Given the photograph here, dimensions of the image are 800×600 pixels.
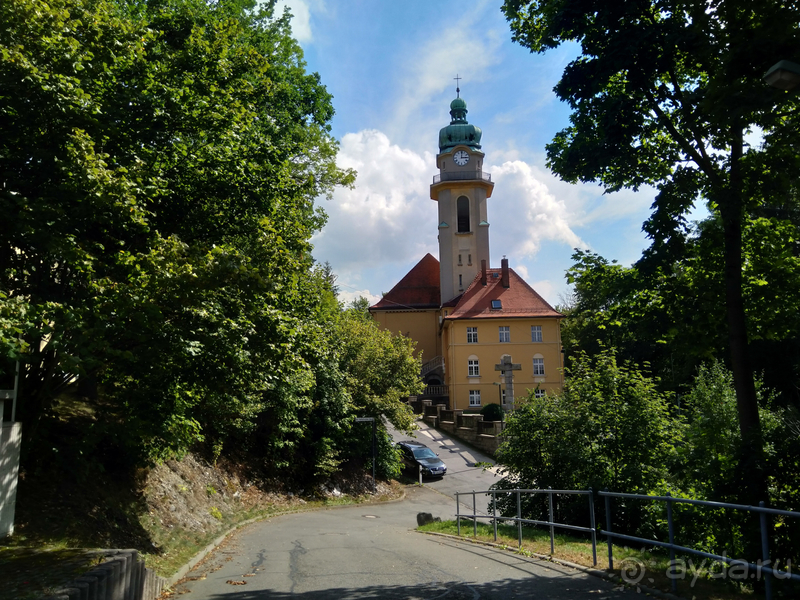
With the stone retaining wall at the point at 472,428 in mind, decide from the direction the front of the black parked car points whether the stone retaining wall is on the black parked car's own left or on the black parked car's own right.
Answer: on the black parked car's own left

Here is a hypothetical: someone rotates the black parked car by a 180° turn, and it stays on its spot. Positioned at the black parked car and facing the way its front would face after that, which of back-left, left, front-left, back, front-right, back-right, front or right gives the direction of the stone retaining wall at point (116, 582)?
back-left

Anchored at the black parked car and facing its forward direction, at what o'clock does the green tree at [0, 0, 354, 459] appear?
The green tree is roughly at 2 o'clock from the black parked car.

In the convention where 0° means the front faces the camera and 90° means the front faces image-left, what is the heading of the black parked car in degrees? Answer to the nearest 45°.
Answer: approximately 315°
